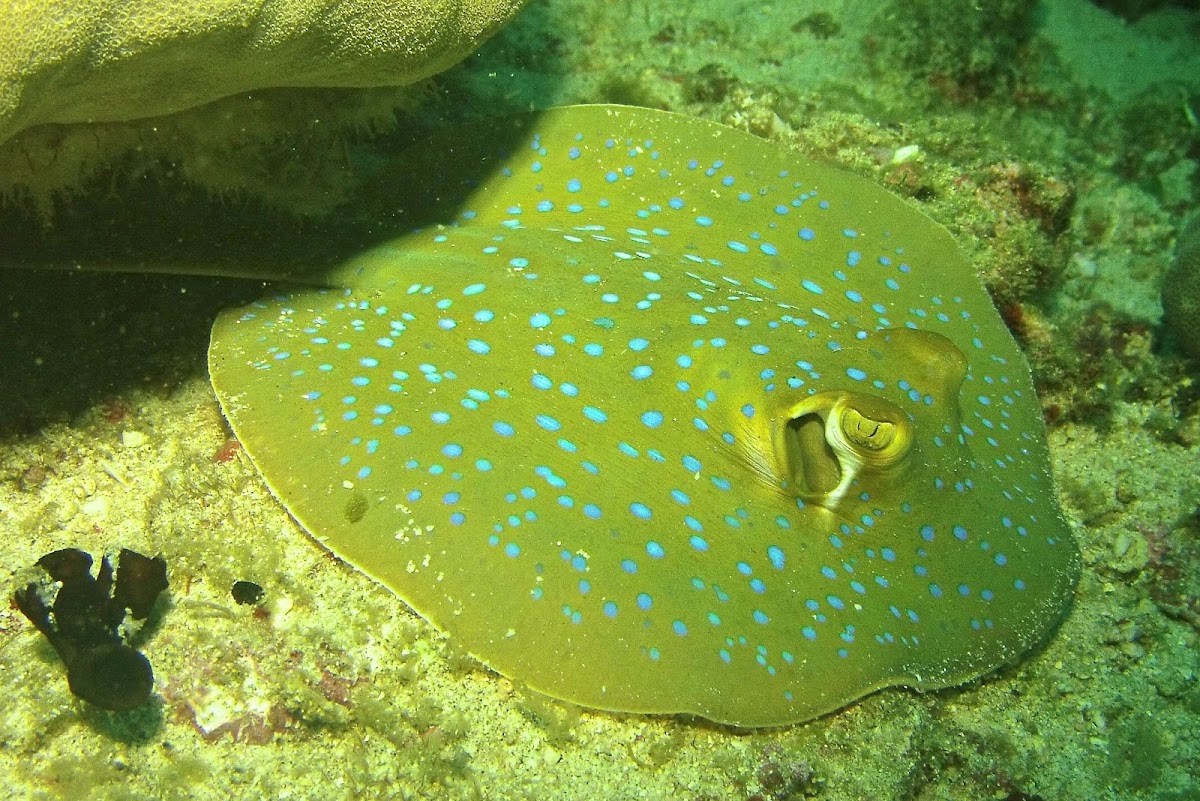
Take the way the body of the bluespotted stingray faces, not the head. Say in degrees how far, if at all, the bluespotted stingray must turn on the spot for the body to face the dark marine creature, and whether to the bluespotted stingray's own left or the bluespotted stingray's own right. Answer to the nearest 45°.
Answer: approximately 90° to the bluespotted stingray's own right

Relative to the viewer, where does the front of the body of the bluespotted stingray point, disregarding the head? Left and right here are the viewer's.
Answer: facing the viewer and to the right of the viewer
